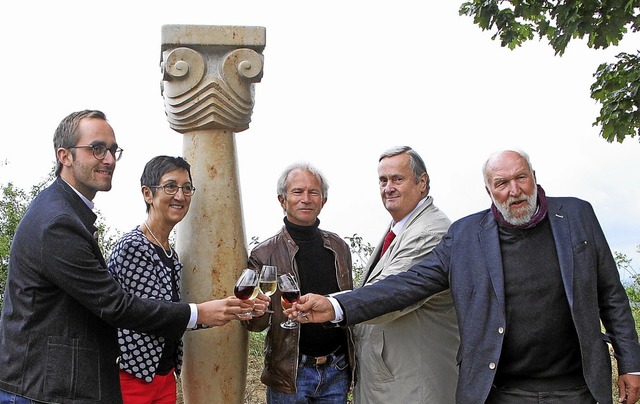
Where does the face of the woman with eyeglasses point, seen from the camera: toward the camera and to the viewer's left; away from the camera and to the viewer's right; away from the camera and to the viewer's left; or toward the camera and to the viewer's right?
toward the camera and to the viewer's right

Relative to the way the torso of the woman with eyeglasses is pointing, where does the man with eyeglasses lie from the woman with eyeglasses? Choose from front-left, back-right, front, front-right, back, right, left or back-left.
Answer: right

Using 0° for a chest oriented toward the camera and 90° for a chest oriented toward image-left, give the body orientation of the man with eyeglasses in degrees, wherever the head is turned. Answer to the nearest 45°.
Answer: approximately 270°

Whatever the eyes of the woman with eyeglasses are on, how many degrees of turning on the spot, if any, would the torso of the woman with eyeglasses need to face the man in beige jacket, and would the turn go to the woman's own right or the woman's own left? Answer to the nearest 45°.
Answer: approximately 45° to the woman's own left

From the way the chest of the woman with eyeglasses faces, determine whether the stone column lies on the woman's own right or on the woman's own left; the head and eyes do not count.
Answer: on the woman's own left

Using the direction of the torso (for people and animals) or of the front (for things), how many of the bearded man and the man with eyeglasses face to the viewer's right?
1

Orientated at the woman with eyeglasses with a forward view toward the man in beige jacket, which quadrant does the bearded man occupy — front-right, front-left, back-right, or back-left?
front-right

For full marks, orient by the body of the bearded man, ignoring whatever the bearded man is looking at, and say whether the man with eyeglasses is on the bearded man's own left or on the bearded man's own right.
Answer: on the bearded man's own right

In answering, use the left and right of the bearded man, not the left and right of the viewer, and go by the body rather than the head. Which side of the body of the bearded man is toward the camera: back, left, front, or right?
front

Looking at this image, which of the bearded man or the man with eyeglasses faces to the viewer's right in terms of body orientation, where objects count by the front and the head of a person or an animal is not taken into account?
the man with eyeglasses

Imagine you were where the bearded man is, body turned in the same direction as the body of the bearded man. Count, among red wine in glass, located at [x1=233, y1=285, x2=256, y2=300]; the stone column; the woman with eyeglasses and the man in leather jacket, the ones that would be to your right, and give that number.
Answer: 4

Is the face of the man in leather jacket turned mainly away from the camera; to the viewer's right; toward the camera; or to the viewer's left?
toward the camera

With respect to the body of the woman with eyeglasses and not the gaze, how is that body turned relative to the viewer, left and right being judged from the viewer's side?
facing the viewer and to the right of the viewer
